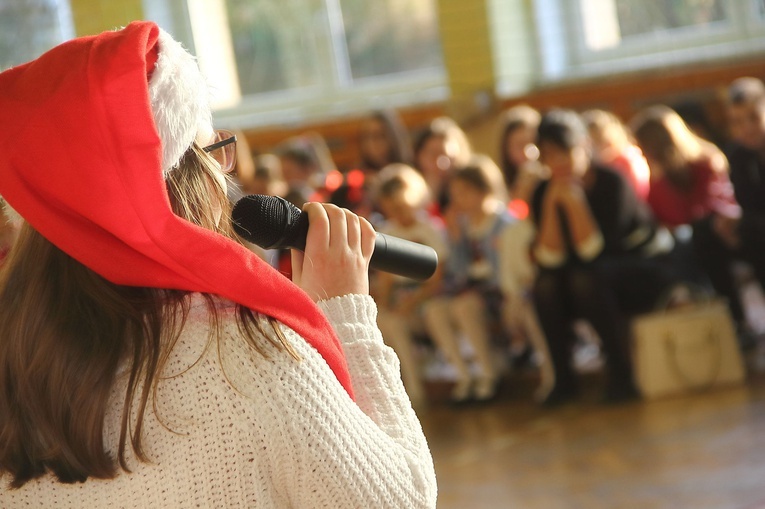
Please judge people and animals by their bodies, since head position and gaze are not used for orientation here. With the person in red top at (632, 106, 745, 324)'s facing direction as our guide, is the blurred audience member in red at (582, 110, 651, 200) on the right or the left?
on their right

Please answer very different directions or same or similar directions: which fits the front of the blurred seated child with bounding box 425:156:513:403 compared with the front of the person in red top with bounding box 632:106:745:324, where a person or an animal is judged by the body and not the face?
same or similar directions

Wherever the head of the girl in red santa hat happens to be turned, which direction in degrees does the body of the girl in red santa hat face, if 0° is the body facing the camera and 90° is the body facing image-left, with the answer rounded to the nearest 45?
approximately 225°

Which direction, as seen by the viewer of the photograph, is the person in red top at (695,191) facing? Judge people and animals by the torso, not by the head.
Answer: facing the viewer and to the left of the viewer

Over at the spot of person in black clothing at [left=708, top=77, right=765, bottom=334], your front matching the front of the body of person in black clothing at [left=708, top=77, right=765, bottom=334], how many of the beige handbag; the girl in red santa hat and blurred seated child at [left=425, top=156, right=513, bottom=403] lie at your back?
0

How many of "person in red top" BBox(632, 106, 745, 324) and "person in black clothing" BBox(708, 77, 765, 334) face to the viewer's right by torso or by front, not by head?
0

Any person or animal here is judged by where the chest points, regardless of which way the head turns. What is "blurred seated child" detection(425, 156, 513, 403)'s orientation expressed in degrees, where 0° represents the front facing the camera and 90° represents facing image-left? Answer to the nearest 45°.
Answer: approximately 45°

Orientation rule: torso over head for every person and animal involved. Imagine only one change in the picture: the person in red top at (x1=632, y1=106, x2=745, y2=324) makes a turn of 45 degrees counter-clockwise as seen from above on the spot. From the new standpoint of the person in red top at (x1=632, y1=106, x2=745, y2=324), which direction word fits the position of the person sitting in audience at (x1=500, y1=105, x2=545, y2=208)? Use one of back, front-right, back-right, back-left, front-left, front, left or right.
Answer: back-right

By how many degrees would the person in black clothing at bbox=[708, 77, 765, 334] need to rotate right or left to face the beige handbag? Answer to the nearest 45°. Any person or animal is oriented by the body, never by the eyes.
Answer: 0° — they already face it

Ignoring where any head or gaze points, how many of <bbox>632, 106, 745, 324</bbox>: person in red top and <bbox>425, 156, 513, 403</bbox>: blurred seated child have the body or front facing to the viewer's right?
0

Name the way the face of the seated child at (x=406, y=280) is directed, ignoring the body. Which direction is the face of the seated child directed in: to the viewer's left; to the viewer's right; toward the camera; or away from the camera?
toward the camera

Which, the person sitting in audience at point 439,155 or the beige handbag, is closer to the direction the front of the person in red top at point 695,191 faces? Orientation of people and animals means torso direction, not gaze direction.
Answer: the beige handbag

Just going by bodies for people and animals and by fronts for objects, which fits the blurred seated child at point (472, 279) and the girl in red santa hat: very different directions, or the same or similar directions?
very different directions

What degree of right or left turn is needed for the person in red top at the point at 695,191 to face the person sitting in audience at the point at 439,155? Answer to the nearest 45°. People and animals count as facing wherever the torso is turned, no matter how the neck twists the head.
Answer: approximately 90° to their right

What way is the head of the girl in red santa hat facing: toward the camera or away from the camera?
away from the camera

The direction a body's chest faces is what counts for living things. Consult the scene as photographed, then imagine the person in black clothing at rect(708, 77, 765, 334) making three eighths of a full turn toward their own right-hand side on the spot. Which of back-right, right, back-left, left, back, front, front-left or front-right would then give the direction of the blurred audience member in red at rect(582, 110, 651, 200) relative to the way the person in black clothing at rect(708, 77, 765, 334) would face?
front-left

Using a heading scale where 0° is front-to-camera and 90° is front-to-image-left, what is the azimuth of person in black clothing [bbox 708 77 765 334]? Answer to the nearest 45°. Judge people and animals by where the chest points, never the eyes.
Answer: approximately 45°

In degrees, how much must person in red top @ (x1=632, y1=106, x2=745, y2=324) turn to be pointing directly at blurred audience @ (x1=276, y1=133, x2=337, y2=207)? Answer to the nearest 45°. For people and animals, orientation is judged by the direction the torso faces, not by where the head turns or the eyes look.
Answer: approximately 90° to their right
